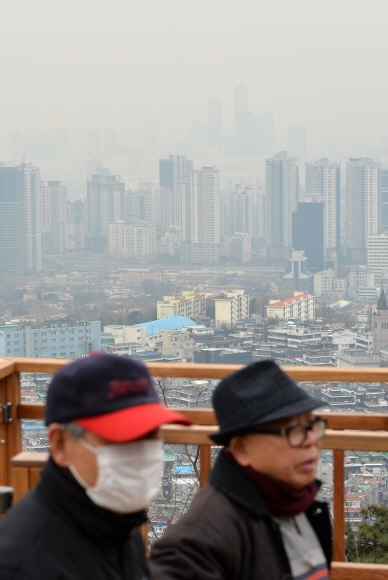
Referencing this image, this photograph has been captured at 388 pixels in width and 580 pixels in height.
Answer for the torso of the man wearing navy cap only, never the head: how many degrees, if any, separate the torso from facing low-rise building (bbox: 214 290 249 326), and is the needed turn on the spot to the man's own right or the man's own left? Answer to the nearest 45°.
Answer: approximately 135° to the man's own left

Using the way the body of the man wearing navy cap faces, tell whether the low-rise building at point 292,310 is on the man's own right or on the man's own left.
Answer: on the man's own left

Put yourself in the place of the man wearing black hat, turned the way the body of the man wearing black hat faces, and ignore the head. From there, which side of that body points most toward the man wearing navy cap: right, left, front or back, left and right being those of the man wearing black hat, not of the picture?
right

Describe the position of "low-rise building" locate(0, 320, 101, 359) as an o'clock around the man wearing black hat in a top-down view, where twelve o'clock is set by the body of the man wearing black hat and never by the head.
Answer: The low-rise building is roughly at 7 o'clock from the man wearing black hat.

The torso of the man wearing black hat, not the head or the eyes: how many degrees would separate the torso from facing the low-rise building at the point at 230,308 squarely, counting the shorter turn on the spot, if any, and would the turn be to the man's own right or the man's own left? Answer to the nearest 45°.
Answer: approximately 135° to the man's own left

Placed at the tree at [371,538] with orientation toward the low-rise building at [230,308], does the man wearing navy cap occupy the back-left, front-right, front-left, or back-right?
back-left
